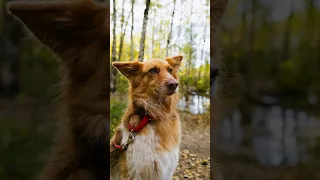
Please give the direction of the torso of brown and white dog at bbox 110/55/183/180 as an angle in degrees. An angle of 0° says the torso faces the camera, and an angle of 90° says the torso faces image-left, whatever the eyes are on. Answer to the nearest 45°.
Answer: approximately 315°
